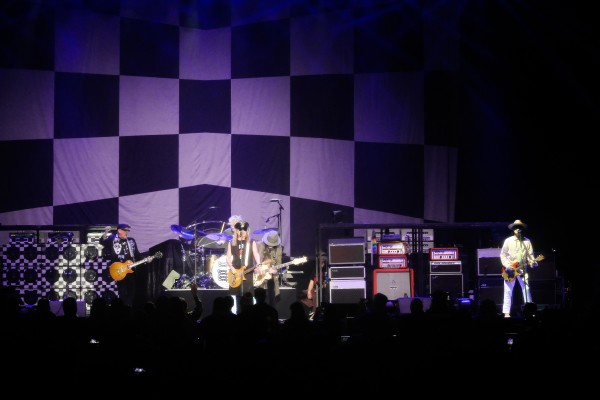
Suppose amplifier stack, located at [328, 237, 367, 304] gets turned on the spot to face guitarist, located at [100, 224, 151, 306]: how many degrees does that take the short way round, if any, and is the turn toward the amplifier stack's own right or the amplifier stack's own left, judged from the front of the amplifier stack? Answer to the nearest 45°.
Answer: approximately 90° to the amplifier stack's own right

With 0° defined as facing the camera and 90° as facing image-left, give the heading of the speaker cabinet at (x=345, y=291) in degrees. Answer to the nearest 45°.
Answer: approximately 0°

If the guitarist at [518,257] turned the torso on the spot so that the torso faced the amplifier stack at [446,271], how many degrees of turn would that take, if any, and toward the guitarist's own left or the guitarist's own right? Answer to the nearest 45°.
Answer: approximately 90° to the guitarist's own right

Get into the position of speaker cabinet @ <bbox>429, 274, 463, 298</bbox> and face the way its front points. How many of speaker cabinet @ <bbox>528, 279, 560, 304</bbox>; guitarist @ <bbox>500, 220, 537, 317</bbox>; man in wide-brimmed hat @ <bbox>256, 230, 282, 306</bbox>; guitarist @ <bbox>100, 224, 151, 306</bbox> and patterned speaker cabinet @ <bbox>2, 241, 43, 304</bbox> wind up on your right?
3

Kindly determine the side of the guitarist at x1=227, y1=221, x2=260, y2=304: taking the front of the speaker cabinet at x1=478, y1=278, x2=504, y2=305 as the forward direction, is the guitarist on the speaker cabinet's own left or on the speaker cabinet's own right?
on the speaker cabinet's own right

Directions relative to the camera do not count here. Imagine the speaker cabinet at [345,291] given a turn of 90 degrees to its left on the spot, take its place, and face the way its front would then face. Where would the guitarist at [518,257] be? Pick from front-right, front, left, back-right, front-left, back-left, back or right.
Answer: front
